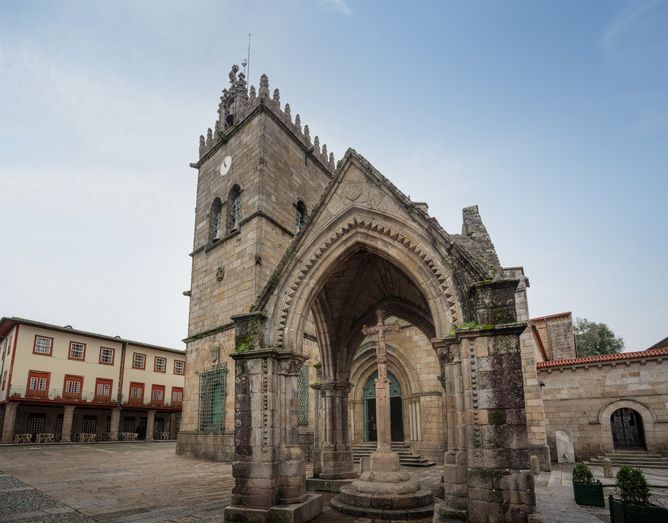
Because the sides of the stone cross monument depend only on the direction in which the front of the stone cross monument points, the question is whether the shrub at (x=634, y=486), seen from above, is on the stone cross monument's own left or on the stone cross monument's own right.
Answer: on the stone cross monument's own left

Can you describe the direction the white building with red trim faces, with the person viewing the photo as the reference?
facing the viewer and to the right of the viewer

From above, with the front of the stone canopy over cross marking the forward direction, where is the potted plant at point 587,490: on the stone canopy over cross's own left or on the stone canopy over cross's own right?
on the stone canopy over cross's own left

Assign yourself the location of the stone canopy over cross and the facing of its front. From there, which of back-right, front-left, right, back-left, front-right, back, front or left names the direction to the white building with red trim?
back-right

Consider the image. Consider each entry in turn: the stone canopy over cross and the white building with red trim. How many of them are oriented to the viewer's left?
0

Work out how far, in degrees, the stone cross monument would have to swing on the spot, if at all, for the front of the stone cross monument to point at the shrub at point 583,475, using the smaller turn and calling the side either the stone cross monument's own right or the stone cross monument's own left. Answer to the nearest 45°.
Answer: approximately 90° to the stone cross monument's own left

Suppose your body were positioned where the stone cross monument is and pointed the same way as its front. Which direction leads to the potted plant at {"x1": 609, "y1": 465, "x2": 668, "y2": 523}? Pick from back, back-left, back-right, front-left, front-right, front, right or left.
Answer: front-left

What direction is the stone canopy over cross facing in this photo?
toward the camera

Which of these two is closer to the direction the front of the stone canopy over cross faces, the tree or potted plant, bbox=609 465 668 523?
the potted plant

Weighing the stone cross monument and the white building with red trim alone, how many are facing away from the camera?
0

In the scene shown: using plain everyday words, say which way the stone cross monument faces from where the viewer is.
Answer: facing the viewer
